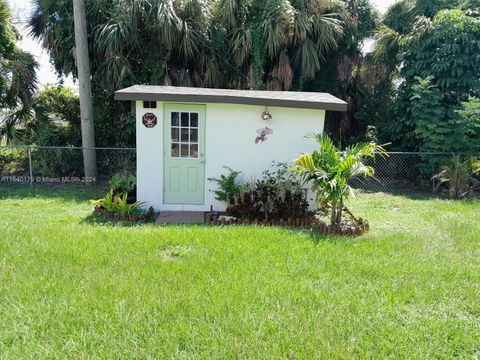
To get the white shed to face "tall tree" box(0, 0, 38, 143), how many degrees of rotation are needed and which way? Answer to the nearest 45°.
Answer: approximately 135° to its right

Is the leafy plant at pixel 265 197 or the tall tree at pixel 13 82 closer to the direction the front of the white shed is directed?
the leafy plant

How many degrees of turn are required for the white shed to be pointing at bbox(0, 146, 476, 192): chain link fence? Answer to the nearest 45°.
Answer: approximately 135° to its right

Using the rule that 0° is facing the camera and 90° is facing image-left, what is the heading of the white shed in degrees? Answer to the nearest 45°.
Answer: approximately 0°

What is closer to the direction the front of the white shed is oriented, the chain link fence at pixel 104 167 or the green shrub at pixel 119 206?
the green shrub

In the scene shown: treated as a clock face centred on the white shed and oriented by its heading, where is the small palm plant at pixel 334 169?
The small palm plant is roughly at 10 o'clock from the white shed.

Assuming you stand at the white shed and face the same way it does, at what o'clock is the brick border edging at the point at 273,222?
The brick border edging is roughly at 10 o'clock from the white shed.

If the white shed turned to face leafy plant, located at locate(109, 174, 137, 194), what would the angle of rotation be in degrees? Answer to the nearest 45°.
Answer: approximately 90° to its right

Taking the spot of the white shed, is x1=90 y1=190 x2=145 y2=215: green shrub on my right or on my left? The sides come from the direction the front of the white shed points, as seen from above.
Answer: on my right
